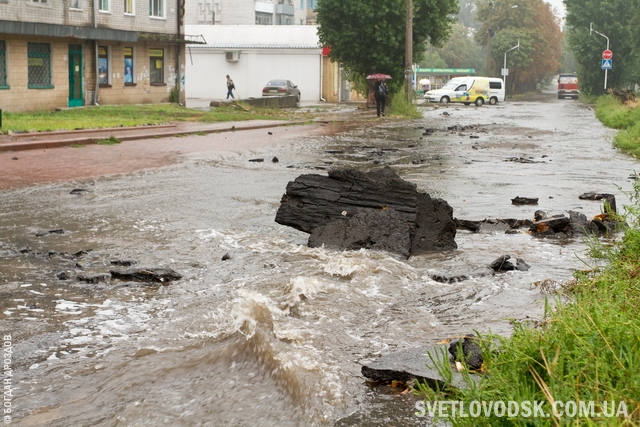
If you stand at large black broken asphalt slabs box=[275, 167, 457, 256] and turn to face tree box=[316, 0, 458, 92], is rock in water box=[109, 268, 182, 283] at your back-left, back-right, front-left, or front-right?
back-left

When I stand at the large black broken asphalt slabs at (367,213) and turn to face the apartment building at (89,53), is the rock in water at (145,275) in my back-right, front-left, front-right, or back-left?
back-left

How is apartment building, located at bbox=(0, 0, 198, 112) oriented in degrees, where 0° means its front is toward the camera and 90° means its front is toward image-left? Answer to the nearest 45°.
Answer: approximately 315°

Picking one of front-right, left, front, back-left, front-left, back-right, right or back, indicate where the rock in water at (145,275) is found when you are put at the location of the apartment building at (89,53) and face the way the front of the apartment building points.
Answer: front-right

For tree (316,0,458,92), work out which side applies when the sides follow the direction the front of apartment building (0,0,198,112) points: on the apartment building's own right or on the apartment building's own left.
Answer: on the apartment building's own left

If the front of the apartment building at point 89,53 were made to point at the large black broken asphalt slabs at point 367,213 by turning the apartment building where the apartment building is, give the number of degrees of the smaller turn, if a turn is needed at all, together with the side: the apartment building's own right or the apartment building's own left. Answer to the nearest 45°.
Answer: approximately 45° to the apartment building's own right

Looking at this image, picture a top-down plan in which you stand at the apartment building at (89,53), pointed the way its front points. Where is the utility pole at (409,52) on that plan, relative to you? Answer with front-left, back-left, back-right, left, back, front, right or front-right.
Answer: front-left

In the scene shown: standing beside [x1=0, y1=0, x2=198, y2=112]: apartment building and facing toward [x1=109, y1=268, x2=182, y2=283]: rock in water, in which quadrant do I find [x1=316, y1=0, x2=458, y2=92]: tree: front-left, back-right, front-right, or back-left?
back-left
